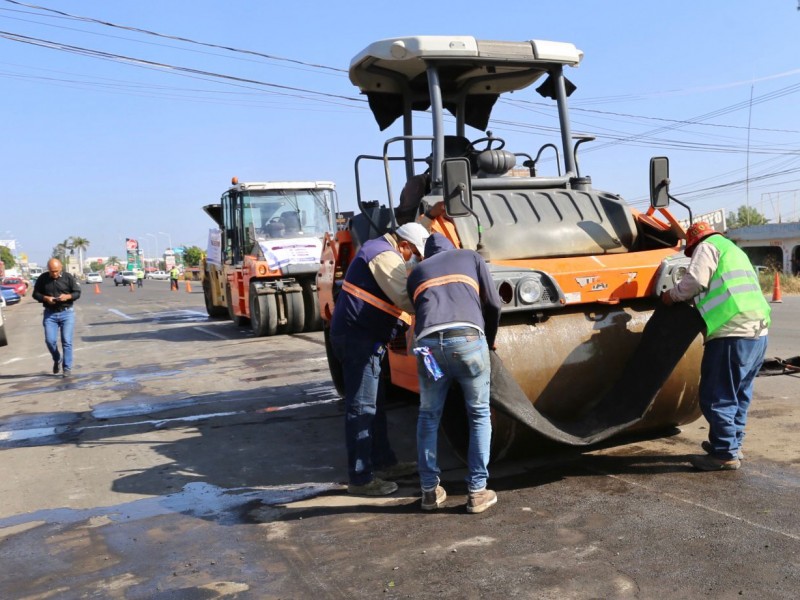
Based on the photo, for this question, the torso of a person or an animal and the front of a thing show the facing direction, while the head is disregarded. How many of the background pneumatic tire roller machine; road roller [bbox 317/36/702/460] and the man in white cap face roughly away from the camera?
0

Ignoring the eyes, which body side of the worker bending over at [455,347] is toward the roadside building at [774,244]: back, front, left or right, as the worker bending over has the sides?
front

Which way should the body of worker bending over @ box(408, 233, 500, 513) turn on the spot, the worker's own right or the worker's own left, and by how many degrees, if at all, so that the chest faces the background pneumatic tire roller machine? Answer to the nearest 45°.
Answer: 0° — they already face it

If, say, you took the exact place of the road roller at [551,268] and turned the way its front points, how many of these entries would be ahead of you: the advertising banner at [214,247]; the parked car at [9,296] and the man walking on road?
0

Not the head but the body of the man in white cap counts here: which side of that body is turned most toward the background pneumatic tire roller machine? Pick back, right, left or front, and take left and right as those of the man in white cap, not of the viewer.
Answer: left

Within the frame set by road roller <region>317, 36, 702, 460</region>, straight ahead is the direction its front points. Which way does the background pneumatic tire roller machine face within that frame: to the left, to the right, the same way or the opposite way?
the same way

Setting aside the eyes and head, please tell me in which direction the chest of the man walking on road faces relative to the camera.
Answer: toward the camera

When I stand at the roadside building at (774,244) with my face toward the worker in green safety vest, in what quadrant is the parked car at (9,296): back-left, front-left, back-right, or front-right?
front-right

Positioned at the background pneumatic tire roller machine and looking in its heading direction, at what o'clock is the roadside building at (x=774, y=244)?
The roadside building is roughly at 9 o'clock from the background pneumatic tire roller machine.

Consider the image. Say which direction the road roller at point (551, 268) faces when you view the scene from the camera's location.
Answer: facing the viewer and to the right of the viewer

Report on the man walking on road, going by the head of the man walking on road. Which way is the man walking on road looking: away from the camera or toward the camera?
toward the camera

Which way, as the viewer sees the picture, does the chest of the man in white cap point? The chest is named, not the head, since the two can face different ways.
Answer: to the viewer's right

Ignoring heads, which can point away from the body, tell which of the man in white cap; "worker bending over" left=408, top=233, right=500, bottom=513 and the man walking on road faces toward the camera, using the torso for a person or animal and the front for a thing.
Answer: the man walking on road

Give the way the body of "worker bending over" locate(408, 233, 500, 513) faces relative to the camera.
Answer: away from the camera

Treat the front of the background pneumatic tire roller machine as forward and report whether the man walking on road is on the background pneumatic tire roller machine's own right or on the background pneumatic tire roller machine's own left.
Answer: on the background pneumatic tire roller machine's own right
